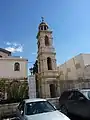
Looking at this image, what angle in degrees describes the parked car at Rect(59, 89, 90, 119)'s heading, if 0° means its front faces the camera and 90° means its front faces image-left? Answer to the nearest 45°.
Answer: approximately 315°

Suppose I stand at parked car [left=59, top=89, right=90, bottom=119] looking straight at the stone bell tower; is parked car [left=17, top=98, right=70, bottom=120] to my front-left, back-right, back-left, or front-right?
back-left

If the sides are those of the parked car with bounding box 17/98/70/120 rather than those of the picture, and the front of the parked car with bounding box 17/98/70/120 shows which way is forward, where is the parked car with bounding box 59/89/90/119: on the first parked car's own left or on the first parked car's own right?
on the first parked car's own left

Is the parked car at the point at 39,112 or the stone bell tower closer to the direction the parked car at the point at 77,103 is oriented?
the parked car

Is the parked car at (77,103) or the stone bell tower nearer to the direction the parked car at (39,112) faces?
the parked car

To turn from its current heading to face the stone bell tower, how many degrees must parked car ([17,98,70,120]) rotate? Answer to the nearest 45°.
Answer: approximately 135° to its left

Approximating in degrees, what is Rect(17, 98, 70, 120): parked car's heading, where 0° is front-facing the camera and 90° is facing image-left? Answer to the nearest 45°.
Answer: approximately 315°

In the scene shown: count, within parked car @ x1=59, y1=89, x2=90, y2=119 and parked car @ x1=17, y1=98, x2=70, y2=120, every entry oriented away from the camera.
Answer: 0

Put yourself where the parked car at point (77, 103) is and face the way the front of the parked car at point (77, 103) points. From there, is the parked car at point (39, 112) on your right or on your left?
on your right

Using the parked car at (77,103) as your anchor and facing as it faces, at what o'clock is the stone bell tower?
The stone bell tower is roughly at 7 o'clock from the parked car.
